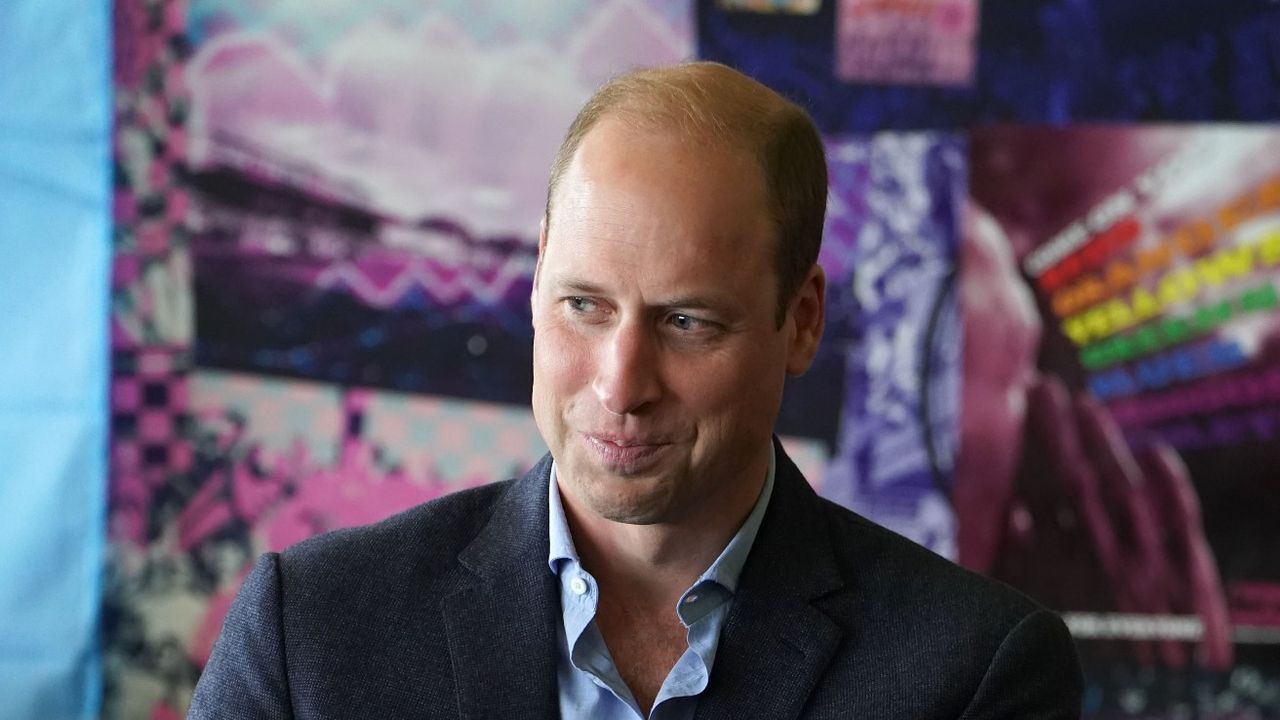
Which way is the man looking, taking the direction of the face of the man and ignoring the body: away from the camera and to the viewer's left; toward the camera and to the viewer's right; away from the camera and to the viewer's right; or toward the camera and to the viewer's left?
toward the camera and to the viewer's left

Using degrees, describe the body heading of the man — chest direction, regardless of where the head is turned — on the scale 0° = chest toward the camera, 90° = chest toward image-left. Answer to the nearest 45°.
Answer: approximately 0°
